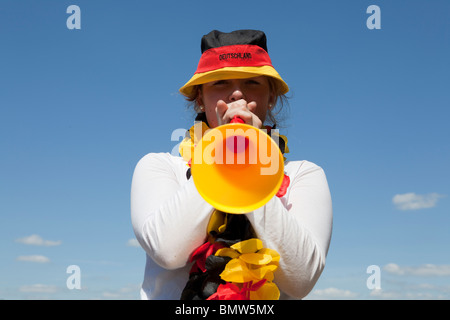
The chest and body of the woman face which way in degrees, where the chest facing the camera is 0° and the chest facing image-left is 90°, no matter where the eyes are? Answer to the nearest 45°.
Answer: approximately 0°
